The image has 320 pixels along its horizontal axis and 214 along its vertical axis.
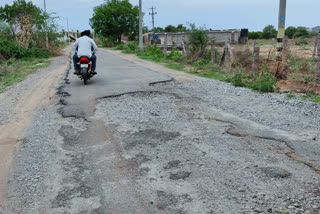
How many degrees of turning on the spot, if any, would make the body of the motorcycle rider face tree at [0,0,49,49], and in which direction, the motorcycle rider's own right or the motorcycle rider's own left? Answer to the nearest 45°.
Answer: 0° — they already face it

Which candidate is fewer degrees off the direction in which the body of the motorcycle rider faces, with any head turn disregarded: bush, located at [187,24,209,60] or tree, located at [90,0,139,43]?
the tree

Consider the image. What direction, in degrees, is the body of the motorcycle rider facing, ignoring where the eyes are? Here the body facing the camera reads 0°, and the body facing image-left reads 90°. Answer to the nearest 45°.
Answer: approximately 180°

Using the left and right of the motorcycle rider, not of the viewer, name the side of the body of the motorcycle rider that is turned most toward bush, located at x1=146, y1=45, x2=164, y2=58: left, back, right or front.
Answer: front

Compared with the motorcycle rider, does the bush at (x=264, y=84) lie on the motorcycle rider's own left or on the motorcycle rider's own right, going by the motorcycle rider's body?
on the motorcycle rider's own right

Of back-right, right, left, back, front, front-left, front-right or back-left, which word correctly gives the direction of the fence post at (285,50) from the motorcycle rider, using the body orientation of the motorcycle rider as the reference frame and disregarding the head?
right

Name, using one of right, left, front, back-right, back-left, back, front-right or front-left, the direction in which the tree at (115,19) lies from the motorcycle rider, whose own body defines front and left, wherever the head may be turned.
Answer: front

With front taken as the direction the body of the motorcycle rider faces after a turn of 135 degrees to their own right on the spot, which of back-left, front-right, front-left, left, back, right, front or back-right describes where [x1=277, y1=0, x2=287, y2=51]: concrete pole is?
front-left
